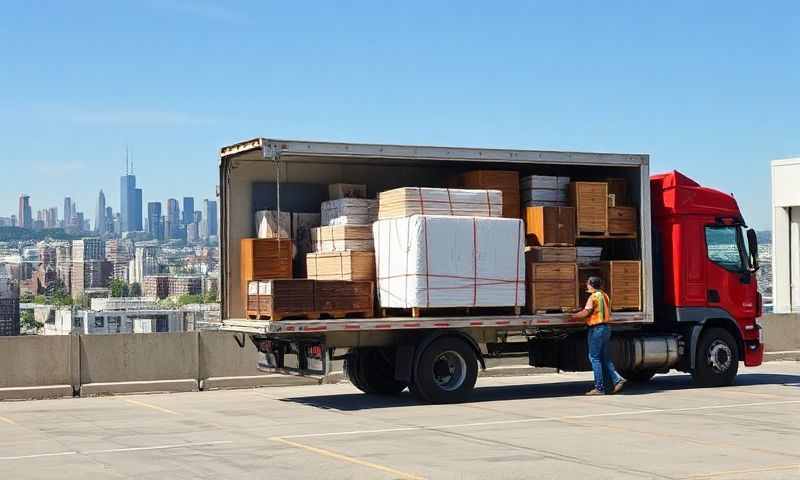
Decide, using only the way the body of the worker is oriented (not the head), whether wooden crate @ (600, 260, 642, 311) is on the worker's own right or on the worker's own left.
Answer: on the worker's own right

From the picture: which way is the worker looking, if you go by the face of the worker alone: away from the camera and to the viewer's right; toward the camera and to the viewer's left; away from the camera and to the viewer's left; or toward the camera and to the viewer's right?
away from the camera and to the viewer's left

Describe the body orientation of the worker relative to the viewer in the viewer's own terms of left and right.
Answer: facing away from the viewer and to the left of the viewer

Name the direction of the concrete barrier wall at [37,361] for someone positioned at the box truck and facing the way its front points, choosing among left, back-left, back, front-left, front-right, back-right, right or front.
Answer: back-left

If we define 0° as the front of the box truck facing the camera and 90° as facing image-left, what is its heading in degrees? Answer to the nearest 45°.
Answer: approximately 225°

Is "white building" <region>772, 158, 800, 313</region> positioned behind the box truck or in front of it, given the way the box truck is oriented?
in front

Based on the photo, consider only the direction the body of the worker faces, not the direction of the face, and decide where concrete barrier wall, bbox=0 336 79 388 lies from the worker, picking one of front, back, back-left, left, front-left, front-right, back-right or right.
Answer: front-left

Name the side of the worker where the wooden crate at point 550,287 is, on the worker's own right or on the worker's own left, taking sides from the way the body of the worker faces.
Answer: on the worker's own left

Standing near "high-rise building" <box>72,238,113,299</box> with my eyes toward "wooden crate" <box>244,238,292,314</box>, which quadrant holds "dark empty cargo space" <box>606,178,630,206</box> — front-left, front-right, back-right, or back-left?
front-left

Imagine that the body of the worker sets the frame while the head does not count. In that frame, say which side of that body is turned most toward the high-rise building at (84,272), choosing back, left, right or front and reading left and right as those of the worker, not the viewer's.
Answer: front

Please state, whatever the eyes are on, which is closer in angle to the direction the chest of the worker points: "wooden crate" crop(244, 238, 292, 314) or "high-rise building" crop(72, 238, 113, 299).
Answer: the high-rise building

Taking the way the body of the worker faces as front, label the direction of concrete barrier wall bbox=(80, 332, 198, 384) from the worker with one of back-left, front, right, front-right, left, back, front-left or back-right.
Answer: front-left

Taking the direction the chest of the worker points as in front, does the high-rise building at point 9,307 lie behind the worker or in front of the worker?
in front
